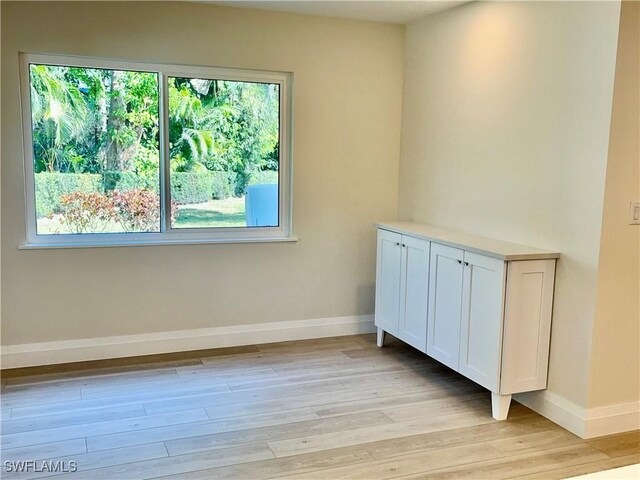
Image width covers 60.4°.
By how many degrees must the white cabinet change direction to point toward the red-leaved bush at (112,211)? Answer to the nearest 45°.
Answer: approximately 45° to its right

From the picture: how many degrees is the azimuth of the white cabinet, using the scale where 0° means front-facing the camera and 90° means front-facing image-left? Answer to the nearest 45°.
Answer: approximately 45°

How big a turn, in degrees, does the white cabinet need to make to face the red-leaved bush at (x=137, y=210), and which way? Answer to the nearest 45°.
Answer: approximately 45° to its right
